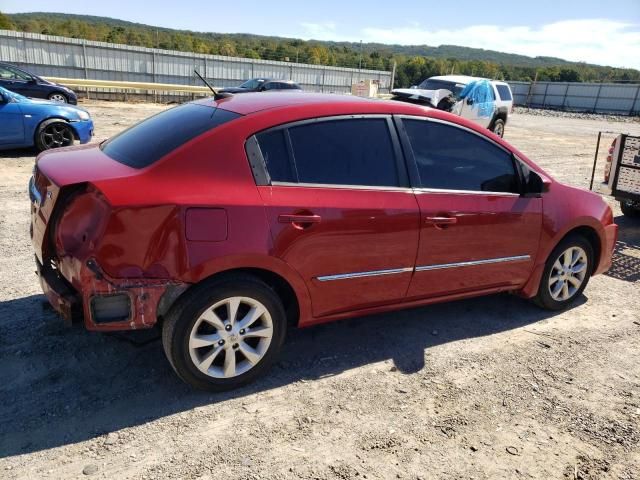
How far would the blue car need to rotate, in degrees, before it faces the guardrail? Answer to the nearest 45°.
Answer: approximately 90° to its left

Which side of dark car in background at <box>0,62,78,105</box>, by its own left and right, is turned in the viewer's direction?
right

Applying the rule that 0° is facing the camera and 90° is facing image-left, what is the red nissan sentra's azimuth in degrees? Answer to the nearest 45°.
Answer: approximately 225°

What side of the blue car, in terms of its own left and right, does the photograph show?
right

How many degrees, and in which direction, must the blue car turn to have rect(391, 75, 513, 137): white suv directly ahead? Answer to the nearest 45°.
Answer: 0° — it already faces it

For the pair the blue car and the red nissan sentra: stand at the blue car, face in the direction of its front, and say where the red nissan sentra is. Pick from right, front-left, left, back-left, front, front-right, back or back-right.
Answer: right

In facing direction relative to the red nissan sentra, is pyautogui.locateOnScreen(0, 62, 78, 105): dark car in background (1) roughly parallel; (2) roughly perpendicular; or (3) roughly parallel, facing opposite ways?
roughly parallel

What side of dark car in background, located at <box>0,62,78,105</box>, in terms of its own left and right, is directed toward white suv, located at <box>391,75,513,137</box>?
front

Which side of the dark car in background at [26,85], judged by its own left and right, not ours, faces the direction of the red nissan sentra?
right

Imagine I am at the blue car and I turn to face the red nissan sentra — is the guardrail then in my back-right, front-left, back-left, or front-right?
back-left

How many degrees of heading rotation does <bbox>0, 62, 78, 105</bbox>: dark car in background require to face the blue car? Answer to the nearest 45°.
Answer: approximately 90° to its right

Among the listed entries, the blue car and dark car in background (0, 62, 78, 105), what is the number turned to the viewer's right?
2

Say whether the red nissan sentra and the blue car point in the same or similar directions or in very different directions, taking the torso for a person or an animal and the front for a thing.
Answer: same or similar directions
